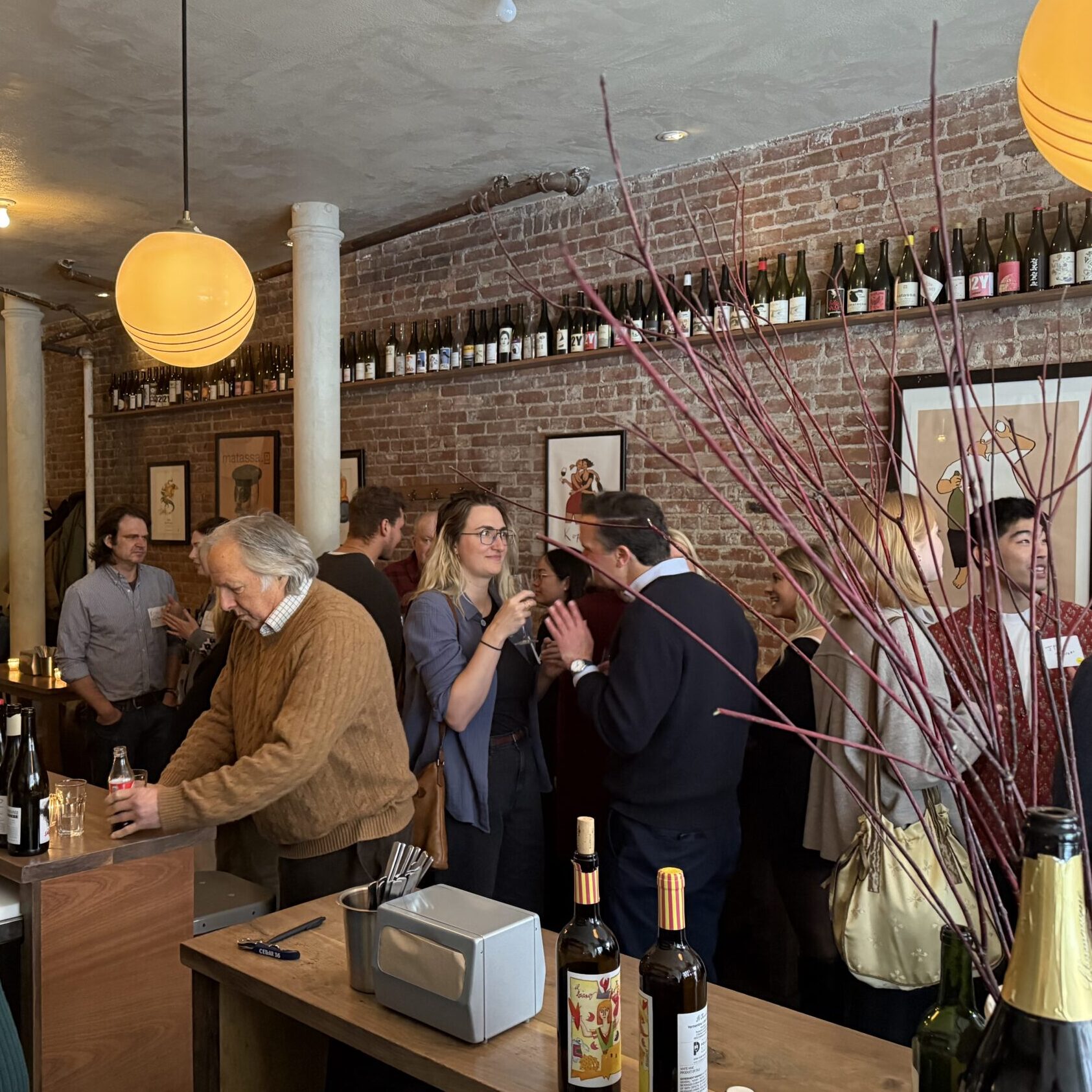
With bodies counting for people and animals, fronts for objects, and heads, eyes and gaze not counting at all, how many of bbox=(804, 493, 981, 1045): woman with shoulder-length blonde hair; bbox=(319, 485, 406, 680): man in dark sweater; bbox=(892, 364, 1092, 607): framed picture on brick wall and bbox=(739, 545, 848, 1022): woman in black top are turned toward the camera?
1

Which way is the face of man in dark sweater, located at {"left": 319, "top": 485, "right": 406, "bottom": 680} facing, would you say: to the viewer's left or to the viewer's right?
to the viewer's right

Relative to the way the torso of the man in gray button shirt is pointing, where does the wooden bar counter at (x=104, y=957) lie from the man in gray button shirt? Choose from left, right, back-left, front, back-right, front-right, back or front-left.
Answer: front-right

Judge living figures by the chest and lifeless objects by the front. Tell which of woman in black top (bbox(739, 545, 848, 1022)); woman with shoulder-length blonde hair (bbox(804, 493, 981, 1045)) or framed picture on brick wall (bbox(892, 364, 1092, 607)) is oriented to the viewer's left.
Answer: the woman in black top

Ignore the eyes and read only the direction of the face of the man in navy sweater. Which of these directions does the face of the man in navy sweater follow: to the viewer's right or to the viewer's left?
to the viewer's left

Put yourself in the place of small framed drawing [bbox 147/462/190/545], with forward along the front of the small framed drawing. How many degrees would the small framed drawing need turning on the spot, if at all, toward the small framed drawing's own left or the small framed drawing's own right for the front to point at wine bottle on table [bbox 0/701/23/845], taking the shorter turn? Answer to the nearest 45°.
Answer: approximately 45° to the small framed drawing's own left

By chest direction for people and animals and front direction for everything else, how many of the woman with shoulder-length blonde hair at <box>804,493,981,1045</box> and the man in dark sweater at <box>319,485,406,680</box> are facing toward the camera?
0

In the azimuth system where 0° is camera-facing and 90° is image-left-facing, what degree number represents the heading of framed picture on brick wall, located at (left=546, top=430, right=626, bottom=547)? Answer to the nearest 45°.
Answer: approximately 45°

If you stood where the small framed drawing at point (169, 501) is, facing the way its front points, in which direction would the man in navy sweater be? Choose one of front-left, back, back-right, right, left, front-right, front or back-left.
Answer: front-left

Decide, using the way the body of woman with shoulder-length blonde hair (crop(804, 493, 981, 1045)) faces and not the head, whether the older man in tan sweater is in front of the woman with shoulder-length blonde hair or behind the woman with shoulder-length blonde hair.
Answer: behind

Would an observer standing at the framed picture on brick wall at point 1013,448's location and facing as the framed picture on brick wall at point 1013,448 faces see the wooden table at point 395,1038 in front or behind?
in front

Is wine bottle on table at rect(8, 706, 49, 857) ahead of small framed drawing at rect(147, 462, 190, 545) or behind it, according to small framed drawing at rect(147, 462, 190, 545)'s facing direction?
ahead
